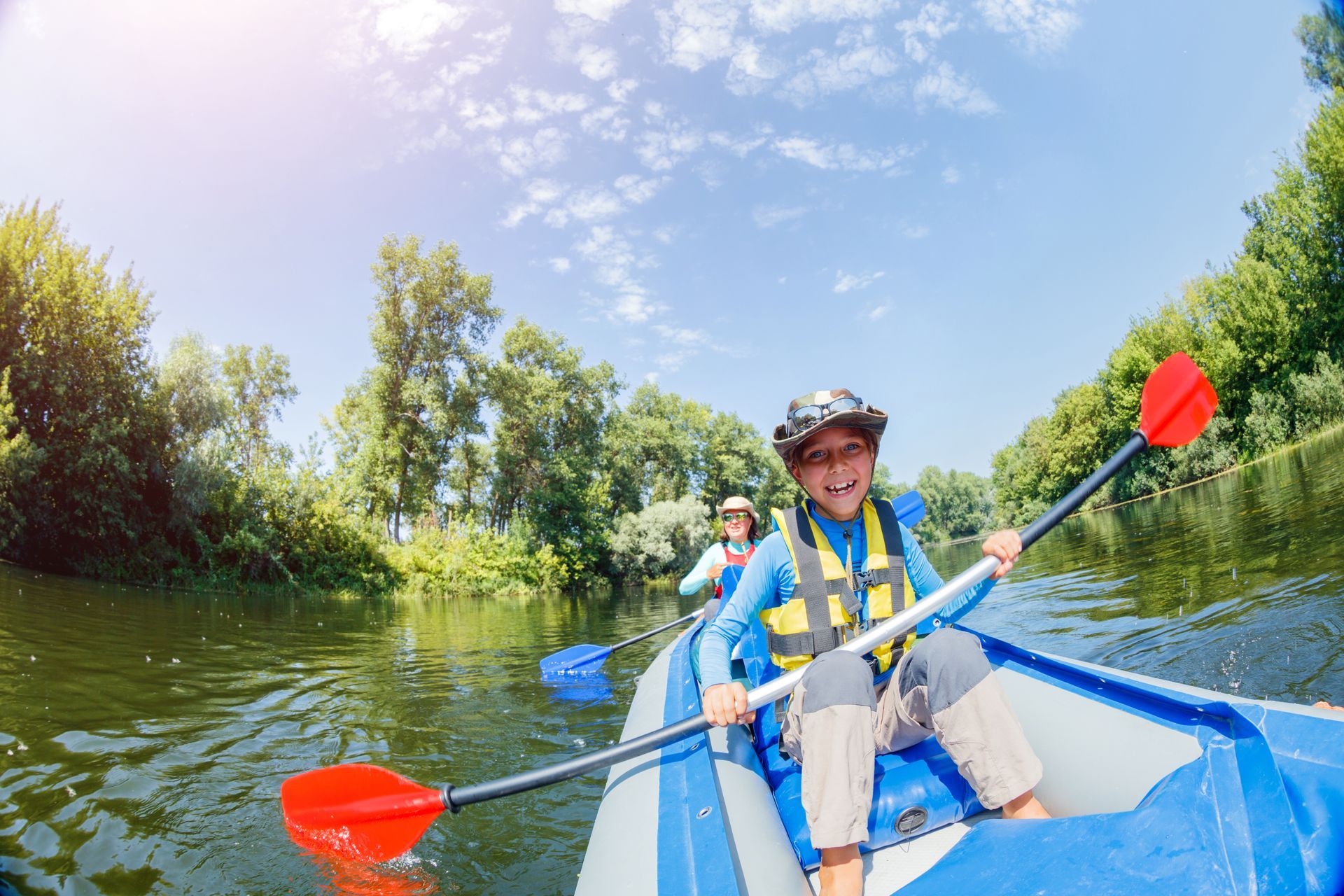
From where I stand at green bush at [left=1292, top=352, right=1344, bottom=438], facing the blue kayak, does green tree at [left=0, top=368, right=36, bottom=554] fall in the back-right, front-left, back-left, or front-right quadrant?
front-right

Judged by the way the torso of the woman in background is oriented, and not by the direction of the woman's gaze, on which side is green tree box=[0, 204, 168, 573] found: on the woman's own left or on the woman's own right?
on the woman's own right

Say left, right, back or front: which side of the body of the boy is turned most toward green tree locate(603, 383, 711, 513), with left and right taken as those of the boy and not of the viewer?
back

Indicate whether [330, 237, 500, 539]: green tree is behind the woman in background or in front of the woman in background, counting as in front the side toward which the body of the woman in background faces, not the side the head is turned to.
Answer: behind

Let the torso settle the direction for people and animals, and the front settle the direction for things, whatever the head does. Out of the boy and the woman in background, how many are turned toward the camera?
2

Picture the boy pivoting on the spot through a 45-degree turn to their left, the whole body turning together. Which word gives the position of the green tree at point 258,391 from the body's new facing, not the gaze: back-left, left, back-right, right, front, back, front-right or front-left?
back

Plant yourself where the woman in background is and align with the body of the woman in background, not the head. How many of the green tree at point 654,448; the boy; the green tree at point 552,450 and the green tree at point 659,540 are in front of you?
1

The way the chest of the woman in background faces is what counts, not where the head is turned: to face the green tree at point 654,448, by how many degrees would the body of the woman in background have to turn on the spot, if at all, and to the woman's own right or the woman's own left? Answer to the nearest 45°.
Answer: approximately 180°

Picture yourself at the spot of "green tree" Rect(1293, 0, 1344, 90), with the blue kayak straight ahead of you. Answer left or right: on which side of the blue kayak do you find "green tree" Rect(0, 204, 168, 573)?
right

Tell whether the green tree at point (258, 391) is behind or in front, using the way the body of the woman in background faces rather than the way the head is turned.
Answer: behind

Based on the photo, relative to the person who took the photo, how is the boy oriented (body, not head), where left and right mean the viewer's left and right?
facing the viewer

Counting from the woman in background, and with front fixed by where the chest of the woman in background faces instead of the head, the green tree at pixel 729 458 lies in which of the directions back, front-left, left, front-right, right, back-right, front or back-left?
back

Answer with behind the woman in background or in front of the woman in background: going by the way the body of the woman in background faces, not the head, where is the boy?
in front

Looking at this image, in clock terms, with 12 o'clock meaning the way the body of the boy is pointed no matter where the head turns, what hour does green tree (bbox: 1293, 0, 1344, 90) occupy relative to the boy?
The green tree is roughly at 7 o'clock from the boy.

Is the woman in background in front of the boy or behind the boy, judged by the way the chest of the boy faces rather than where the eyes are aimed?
behind
